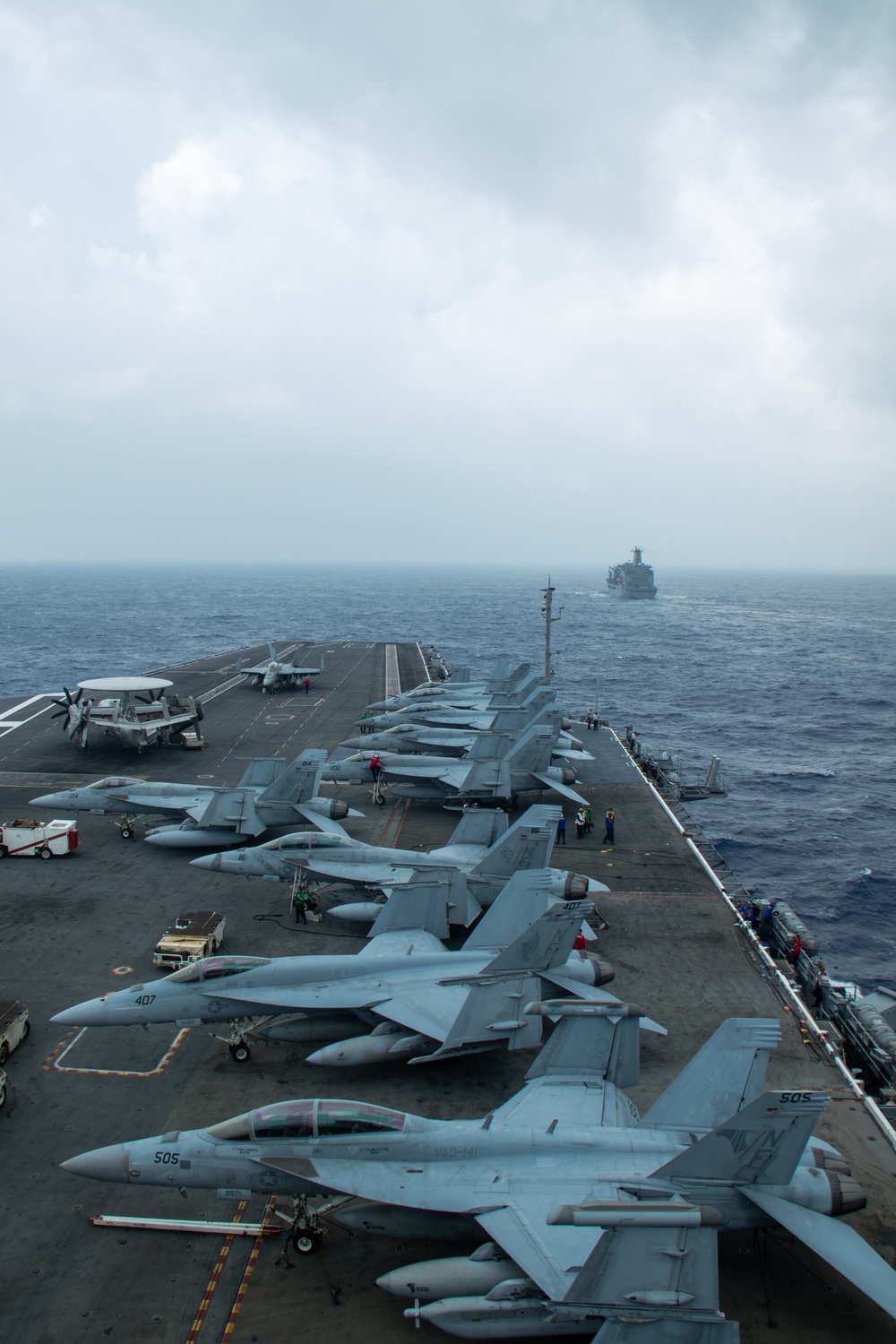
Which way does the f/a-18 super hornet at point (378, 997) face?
to the viewer's left

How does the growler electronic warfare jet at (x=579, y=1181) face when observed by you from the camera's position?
facing to the left of the viewer

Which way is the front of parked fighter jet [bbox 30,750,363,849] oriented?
to the viewer's left

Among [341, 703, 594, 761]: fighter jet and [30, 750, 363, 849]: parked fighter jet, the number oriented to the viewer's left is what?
2

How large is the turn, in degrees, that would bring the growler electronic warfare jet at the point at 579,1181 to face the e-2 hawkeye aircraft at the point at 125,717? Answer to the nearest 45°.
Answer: approximately 45° to its right

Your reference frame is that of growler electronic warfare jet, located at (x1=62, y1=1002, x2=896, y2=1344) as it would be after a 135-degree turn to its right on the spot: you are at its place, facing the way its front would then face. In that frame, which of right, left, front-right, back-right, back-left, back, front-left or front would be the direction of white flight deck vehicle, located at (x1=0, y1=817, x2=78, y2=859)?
left

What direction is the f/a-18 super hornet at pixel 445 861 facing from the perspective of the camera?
to the viewer's left

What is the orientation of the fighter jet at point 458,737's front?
to the viewer's left

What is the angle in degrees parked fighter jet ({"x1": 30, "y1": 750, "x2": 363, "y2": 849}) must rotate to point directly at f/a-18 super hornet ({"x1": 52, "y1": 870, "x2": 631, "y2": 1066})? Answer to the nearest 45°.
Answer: approximately 90° to its left
